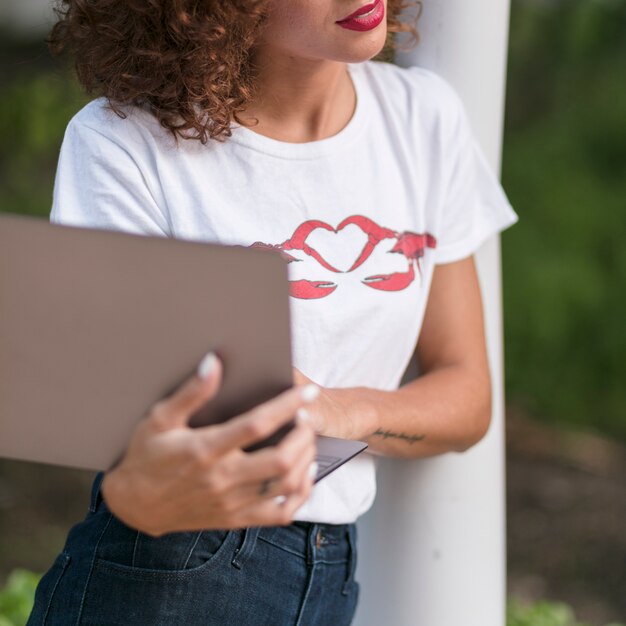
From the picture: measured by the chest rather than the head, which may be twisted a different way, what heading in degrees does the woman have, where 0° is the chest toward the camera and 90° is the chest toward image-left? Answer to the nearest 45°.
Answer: approximately 315°
